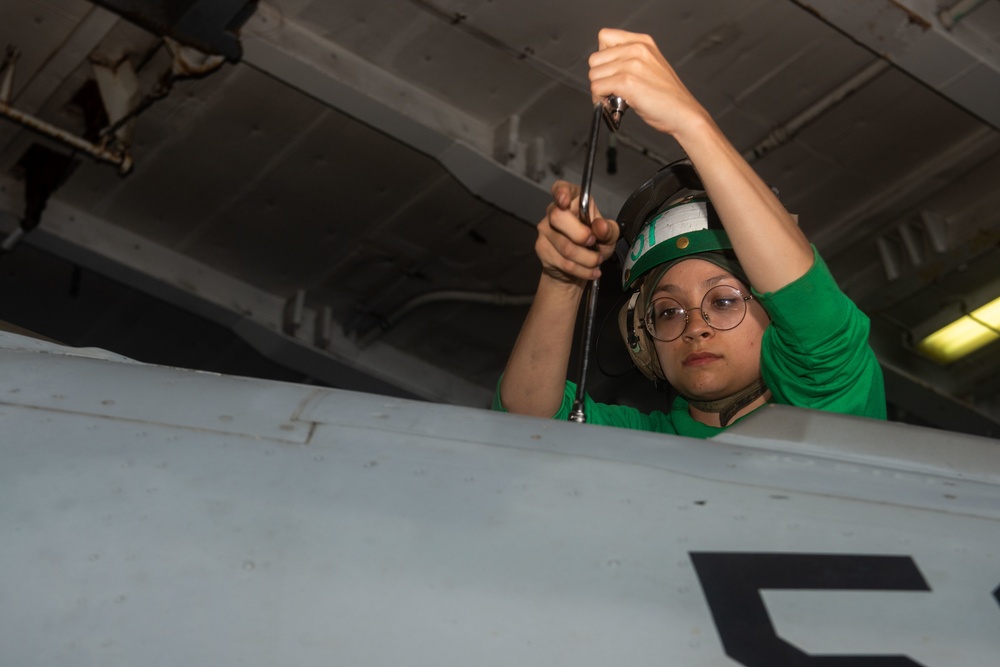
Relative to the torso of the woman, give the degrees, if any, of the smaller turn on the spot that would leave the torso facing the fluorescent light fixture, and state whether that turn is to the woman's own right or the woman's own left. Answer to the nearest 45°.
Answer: approximately 180°

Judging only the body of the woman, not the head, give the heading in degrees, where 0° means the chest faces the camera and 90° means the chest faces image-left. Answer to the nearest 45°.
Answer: approximately 0°
